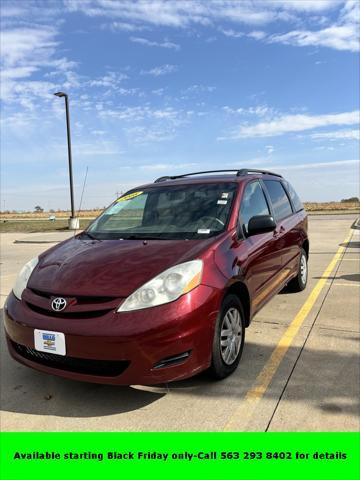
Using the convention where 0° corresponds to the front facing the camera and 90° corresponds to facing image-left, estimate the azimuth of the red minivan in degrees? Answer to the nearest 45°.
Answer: approximately 45°
